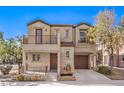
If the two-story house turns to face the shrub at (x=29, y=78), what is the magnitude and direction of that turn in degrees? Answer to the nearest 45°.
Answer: approximately 45° to its right

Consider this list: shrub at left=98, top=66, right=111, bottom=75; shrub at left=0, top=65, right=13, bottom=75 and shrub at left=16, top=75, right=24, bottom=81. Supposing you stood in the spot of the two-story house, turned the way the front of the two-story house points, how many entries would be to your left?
1

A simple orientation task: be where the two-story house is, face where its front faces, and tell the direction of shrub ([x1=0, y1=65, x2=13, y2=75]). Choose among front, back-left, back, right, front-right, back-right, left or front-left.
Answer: right

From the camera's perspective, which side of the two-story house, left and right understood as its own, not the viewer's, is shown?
front

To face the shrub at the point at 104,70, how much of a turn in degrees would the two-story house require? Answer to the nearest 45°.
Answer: approximately 90° to its left

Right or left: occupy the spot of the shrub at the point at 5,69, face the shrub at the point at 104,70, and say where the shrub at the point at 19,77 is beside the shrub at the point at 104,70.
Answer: right

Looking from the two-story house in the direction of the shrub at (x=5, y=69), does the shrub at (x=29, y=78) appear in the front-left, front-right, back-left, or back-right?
front-left

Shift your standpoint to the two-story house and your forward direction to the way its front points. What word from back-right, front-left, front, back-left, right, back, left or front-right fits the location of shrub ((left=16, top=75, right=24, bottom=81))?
front-right
